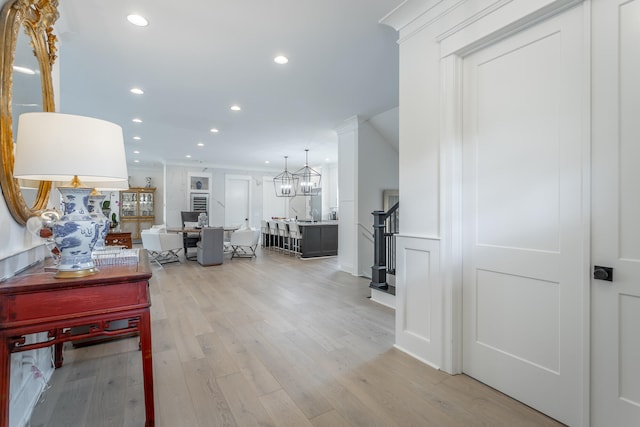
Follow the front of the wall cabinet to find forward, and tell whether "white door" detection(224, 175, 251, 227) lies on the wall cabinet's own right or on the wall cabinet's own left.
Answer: on the wall cabinet's own left

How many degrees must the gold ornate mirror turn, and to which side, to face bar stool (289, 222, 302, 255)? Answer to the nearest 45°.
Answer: approximately 90° to its left

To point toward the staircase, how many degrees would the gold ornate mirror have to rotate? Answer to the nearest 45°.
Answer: approximately 45° to its left

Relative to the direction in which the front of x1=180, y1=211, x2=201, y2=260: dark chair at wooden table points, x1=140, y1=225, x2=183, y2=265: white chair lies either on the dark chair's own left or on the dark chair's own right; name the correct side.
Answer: on the dark chair's own right

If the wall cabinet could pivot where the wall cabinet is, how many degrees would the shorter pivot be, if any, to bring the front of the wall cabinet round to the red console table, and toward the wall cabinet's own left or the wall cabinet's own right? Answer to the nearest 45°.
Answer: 0° — it already faces it

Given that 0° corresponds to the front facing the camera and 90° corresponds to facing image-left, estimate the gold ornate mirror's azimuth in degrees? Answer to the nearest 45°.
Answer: approximately 315°

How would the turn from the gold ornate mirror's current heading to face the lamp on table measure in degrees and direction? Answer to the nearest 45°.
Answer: approximately 45° to its right
